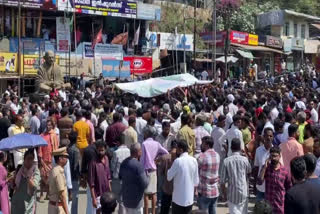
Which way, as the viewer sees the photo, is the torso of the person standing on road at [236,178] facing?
away from the camera

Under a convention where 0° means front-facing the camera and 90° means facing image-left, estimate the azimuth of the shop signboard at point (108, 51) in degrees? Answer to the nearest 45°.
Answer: approximately 0°

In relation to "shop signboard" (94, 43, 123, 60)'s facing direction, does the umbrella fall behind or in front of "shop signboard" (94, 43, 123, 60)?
in front

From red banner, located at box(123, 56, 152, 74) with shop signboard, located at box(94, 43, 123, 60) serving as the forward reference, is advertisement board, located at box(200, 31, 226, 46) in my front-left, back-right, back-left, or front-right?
back-right

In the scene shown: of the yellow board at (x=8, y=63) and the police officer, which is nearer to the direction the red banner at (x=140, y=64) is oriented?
the police officer

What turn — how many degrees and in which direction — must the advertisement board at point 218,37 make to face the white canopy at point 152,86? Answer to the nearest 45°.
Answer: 0° — it already faces it

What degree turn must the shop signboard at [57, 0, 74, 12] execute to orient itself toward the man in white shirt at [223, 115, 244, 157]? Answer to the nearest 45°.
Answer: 0° — it already faces them

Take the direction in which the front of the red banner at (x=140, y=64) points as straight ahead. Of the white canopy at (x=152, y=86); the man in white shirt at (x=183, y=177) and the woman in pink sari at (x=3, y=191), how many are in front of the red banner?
3

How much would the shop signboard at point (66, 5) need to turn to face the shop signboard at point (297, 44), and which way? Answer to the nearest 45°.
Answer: approximately 135° to its left

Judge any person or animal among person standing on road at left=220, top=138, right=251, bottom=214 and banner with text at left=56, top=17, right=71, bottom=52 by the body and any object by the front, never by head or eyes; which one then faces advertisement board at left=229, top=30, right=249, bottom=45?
the person standing on road

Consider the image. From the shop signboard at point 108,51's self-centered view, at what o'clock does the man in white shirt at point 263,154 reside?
The man in white shirt is roughly at 12 o'clock from the shop signboard.

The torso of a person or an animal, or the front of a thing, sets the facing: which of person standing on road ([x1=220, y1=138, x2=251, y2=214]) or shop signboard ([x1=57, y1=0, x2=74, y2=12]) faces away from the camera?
the person standing on road

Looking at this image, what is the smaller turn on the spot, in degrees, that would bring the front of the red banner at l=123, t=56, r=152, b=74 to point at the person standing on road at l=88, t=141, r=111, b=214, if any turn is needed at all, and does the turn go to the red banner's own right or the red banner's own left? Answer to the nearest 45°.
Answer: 0° — it already faces them
